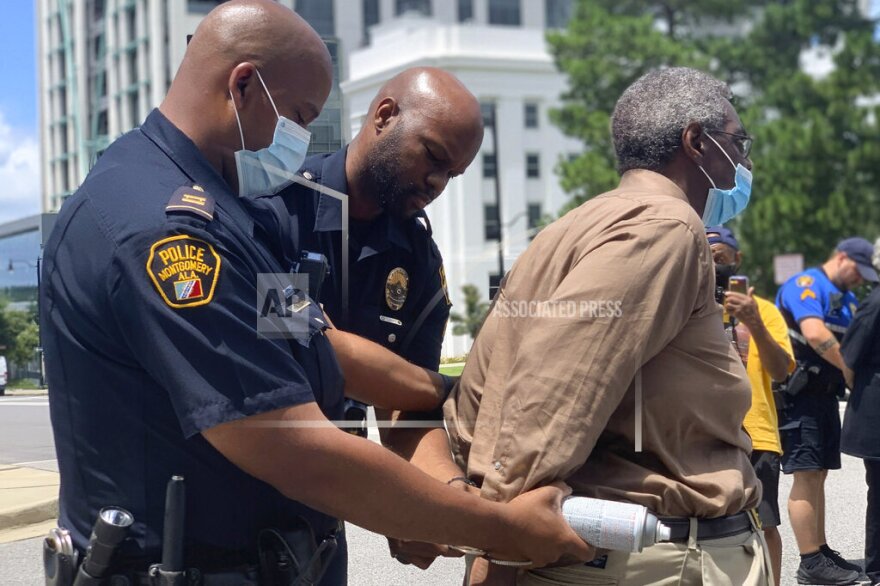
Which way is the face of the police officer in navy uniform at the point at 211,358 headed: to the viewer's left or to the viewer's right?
to the viewer's right

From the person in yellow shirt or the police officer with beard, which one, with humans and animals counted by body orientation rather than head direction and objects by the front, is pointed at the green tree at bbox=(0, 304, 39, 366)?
the person in yellow shirt

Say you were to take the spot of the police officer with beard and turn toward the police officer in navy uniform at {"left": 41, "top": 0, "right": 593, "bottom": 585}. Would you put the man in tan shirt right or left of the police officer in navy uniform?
left

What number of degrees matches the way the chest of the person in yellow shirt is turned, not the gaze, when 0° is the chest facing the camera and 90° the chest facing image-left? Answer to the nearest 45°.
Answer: approximately 45°

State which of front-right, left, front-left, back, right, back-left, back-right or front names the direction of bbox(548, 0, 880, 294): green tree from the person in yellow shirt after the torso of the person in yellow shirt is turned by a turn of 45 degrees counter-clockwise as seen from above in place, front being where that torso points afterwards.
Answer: back

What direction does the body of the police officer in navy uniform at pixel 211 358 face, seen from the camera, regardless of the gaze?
to the viewer's right

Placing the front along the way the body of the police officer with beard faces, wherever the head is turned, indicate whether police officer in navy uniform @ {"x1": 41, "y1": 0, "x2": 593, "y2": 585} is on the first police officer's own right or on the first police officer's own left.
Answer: on the first police officer's own right
